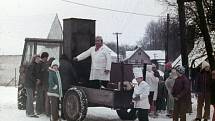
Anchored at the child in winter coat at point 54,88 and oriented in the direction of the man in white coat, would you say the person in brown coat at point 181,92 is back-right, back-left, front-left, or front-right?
front-right

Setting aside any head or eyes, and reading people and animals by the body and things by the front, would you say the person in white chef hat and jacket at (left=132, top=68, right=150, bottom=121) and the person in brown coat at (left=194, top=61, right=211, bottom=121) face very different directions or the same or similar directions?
same or similar directions

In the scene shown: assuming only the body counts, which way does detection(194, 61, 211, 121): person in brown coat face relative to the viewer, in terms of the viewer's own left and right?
facing the viewer and to the left of the viewer

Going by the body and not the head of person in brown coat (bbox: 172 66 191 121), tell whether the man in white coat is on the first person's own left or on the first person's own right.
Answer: on the first person's own right

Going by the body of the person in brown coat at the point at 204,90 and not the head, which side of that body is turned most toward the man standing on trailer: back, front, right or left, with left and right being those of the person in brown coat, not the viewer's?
front

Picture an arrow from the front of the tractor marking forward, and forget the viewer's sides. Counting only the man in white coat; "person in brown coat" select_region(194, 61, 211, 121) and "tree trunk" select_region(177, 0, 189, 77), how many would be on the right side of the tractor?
0

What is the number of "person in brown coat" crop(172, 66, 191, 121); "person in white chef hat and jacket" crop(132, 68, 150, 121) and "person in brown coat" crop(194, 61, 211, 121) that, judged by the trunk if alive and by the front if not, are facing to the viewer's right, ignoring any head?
0

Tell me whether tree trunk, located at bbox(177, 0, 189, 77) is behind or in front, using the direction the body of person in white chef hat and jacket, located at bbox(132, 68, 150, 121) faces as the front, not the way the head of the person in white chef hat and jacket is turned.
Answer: behind

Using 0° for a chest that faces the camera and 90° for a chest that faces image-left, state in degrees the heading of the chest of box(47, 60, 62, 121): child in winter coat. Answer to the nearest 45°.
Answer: approximately 315°

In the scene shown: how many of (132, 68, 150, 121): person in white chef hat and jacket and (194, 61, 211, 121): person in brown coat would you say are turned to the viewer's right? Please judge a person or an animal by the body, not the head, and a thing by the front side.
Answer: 0

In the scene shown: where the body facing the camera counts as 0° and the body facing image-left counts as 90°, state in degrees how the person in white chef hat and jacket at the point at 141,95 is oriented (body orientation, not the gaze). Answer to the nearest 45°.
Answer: approximately 45°

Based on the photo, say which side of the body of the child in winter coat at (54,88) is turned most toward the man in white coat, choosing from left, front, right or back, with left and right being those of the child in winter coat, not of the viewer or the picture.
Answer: left
